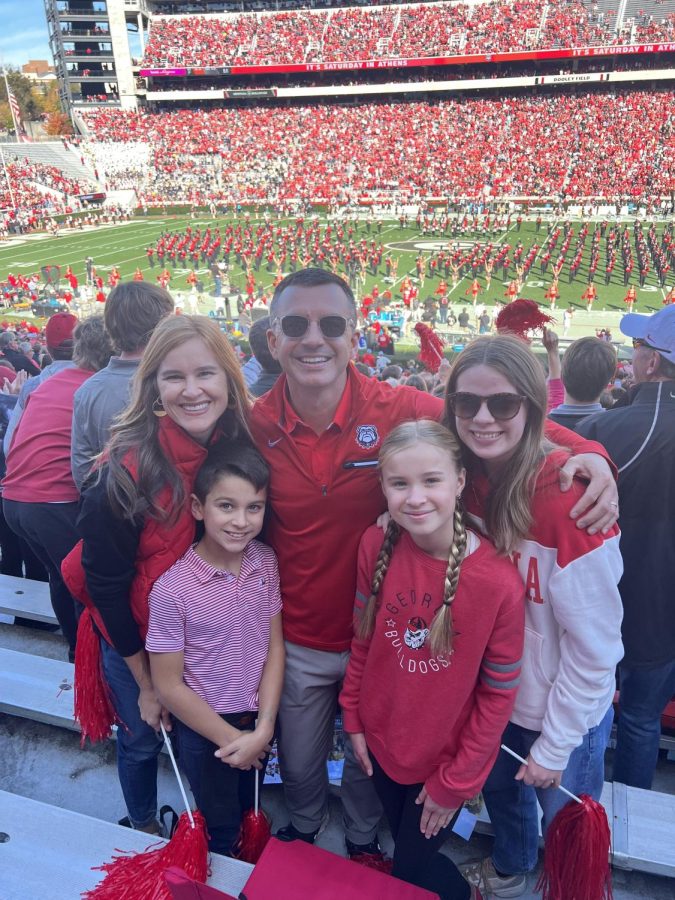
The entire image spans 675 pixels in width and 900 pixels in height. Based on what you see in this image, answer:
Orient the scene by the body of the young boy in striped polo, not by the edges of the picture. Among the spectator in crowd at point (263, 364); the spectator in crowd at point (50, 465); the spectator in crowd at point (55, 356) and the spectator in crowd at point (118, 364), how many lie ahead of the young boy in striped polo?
0

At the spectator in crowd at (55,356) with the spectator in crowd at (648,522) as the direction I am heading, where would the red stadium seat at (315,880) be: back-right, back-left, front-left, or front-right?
front-right

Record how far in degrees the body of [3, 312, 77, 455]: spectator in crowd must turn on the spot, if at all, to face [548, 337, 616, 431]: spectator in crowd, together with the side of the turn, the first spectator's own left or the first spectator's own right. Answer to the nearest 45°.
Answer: approximately 135° to the first spectator's own right

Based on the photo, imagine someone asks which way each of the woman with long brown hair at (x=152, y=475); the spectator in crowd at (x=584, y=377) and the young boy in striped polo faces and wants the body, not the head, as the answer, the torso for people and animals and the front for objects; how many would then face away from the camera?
1

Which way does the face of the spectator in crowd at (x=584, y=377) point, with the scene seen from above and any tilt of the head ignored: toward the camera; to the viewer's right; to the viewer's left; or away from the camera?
away from the camera

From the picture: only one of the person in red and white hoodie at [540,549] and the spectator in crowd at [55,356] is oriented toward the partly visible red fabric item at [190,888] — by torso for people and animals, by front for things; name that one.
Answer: the person in red and white hoodie

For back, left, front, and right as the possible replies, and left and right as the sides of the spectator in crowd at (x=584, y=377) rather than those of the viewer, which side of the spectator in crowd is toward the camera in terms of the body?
back

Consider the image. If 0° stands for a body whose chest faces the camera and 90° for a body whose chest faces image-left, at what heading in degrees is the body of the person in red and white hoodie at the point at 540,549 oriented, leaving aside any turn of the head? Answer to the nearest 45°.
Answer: approximately 45°

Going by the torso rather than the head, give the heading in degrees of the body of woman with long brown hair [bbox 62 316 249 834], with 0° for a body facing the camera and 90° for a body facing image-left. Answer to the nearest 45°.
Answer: approximately 315°

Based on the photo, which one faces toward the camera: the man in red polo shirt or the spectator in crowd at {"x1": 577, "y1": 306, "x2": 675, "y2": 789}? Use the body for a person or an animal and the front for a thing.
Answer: the man in red polo shirt

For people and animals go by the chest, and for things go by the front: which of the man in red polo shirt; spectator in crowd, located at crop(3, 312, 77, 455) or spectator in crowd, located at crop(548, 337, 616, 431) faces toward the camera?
the man in red polo shirt

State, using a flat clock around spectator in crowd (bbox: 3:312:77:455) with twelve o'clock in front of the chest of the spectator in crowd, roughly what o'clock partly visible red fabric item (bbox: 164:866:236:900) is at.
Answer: The partly visible red fabric item is roughly at 6 o'clock from the spectator in crowd.

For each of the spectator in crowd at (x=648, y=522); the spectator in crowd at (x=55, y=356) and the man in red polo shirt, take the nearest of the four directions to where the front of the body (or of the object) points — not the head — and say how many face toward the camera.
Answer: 1

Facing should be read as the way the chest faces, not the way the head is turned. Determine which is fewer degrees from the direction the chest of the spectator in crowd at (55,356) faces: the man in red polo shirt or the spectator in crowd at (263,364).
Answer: the spectator in crowd

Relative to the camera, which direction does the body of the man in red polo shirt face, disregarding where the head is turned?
toward the camera

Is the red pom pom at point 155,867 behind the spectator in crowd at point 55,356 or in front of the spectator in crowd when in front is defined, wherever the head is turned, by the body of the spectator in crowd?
behind

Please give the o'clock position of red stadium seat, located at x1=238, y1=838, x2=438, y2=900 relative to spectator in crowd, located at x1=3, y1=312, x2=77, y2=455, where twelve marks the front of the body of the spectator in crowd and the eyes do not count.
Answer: The red stadium seat is roughly at 6 o'clock from the spectator in crowd.
